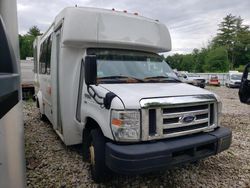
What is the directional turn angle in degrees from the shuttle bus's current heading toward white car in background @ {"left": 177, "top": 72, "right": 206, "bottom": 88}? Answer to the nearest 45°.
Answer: approximately 135° to its left

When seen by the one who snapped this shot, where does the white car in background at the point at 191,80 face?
facing the viewer and to the right of the viewer

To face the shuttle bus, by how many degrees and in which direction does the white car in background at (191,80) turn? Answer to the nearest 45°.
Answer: approximately 45° to its right

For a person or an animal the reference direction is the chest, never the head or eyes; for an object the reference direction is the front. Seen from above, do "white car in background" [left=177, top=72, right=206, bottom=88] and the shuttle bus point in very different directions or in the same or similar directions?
same or similar directions

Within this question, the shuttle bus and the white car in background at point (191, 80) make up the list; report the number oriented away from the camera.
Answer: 0
